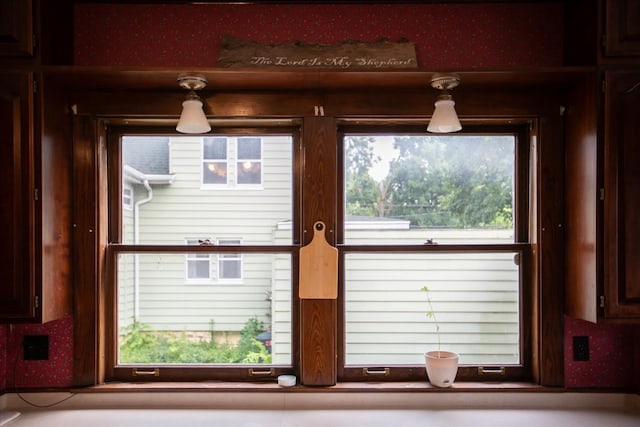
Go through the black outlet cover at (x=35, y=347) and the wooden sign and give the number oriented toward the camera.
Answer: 2

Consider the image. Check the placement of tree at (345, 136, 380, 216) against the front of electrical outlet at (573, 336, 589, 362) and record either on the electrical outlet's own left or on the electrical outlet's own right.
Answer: on the electrical outlet's own right

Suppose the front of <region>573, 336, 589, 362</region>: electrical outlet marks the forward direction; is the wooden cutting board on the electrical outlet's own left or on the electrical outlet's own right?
on the electrical outlet's own right

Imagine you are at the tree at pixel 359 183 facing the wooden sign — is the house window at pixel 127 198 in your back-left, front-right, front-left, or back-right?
front-right

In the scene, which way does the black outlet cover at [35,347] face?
toward the camera

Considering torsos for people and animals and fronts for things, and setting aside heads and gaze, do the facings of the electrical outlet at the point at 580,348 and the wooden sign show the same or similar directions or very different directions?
same or similar directions

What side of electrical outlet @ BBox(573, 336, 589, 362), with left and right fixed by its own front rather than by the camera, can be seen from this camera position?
front
